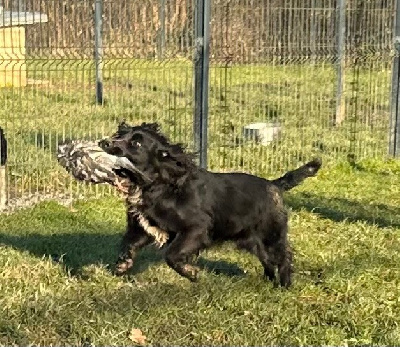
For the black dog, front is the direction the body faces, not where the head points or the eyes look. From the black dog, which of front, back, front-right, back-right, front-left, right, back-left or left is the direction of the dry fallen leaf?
left

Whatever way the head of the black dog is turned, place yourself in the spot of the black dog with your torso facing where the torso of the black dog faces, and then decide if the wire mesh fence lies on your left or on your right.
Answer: on your right

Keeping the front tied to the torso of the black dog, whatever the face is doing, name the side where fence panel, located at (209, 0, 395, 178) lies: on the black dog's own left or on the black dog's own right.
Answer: on the black dog's own right

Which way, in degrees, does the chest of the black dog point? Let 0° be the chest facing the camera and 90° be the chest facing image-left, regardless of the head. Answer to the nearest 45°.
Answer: approximately 90°
